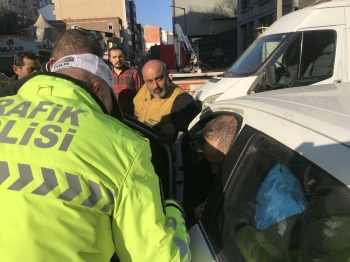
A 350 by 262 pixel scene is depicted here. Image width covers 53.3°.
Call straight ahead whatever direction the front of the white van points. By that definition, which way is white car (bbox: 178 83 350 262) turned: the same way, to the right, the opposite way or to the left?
to the right

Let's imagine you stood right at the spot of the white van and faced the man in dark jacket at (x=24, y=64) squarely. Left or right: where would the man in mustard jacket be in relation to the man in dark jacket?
left

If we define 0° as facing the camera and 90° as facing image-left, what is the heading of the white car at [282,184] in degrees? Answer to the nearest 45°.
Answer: approximately 135°

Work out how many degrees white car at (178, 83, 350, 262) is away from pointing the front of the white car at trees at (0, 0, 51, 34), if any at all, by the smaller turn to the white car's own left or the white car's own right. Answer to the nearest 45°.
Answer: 0° — it already faces it

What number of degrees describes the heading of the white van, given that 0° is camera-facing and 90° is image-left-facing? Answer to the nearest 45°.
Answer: approximately 45°

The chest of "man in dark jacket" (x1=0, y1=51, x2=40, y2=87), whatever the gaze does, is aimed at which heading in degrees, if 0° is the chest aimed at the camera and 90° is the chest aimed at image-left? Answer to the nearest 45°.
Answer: approximately 315°

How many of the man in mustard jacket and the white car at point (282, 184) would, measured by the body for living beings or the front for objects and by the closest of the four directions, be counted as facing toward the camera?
1

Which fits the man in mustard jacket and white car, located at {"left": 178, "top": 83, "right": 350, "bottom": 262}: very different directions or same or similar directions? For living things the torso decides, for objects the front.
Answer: very different directions

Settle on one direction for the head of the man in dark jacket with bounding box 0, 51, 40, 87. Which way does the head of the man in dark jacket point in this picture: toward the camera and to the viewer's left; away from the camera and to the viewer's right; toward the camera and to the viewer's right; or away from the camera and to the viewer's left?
toward the camera and to the viewer's right

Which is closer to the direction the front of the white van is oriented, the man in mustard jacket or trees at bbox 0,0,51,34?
the man in mustard jacket
